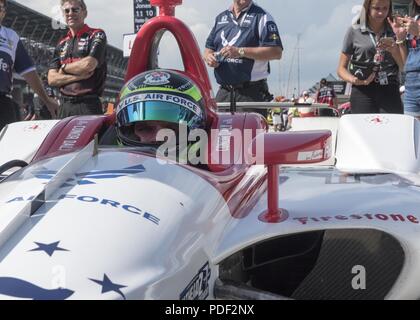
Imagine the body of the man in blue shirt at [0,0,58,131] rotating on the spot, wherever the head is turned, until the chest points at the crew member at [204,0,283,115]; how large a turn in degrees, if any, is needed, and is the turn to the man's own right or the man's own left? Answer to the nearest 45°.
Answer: approximately 90° to the man's own left

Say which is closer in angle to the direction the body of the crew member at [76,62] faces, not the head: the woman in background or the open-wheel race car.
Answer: the open-wheel race car

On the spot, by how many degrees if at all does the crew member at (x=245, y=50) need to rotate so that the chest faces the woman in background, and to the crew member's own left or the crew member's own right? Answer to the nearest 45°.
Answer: approximately 135° to the crew member's own left

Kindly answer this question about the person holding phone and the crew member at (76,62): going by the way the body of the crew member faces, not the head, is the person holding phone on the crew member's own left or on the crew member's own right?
on the crew member's own left

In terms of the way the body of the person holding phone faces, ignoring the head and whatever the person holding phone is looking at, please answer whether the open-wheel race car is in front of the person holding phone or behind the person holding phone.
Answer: in front

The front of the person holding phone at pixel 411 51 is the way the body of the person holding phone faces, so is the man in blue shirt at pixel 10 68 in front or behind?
in front

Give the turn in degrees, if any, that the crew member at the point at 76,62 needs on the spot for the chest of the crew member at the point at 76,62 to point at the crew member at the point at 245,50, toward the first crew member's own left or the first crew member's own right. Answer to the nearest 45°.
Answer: approximately 135° to the first crew member's own left

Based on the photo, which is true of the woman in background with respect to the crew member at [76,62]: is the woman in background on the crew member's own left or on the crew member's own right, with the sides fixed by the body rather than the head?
on the crew member's own left

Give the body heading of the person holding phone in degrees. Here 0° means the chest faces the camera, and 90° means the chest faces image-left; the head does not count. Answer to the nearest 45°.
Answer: approximately 45°

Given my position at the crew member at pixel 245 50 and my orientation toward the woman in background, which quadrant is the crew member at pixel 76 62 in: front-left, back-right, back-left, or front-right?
back-left

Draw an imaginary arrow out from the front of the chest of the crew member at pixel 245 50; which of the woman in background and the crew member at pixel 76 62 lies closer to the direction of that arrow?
the crew member
